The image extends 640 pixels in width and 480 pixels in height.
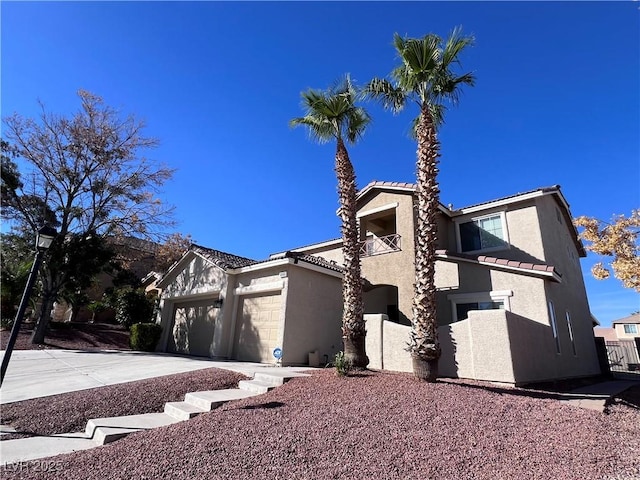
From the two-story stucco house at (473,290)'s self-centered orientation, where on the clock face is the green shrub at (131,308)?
The green shrub is roughly at 2 o'clock from the two-story stucco house.

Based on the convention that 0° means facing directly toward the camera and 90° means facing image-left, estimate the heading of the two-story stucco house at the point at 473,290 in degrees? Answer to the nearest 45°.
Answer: approximately 45°

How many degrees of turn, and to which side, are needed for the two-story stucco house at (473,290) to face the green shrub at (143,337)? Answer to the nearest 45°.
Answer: approximately 45° to its right

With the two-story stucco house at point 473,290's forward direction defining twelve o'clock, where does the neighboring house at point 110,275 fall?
The neighboring house is roughly at 2 o'clock from the two-story stucco house.
